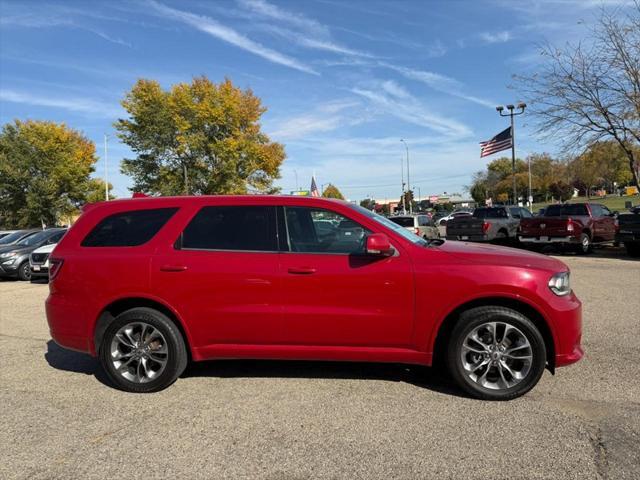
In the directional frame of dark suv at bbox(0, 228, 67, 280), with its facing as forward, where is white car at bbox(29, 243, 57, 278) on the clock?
The white car is roughly at 10 o'clock from the dark suv.

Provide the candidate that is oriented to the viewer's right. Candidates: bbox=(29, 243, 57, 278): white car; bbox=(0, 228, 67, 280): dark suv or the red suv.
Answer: the red suv

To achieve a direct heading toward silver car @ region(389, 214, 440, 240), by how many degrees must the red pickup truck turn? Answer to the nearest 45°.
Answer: approximately 135° to its left

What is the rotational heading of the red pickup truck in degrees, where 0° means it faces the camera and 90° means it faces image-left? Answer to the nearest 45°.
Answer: approximately 225°

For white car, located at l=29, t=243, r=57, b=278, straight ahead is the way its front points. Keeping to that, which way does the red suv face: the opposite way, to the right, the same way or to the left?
to the left

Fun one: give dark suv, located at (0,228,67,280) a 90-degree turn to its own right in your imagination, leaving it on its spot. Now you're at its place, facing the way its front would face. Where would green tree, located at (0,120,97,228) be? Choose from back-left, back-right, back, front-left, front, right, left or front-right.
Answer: front-right

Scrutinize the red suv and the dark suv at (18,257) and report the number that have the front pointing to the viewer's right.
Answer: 1

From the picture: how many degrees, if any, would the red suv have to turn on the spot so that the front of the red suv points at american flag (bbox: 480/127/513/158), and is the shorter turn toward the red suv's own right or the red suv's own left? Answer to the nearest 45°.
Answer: approximately 45° to the red suv's own left

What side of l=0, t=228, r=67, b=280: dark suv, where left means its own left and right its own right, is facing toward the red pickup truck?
left

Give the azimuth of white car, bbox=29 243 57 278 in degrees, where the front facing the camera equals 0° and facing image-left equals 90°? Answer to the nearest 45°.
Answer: approximately 45°

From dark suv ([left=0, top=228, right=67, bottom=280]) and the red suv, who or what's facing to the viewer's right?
the red suv

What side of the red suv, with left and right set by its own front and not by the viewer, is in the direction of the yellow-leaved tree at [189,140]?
left

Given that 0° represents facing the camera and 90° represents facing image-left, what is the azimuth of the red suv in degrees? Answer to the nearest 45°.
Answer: approximately 270°
